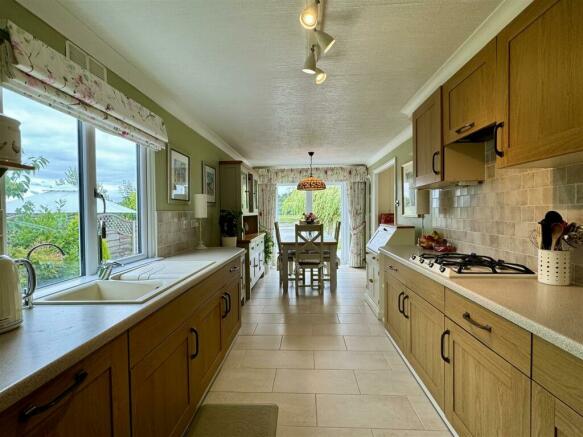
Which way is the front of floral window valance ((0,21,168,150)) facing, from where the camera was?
facing the viewer and to the right of the viewer

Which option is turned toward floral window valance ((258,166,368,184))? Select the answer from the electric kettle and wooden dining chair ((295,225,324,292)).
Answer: the wooden dining chair

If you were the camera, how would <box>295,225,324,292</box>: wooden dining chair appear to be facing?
facing away from the viewer

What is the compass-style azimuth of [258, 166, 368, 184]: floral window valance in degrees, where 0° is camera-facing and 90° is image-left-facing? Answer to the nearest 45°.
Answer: approximately 0°

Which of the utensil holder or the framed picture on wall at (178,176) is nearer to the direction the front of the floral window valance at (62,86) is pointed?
the utensil holder

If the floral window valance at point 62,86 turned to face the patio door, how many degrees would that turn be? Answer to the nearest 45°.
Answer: approximately 90° to its left

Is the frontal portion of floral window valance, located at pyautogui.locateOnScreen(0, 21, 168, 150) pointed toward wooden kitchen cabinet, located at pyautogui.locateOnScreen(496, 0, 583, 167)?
yes

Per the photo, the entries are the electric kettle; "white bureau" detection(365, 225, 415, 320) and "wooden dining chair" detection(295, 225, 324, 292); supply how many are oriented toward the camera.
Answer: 0

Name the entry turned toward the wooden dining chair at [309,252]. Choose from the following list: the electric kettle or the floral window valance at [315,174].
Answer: the floral window valance

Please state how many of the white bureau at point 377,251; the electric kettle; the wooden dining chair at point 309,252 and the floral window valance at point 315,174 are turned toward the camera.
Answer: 1

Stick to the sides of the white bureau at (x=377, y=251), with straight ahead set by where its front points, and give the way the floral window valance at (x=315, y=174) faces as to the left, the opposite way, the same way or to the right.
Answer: to the left

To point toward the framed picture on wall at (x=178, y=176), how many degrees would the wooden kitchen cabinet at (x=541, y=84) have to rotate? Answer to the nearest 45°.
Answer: approximately 45° to its right

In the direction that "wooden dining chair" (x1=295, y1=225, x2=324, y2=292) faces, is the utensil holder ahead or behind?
behind

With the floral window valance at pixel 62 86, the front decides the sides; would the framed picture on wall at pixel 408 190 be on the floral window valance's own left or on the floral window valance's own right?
on the floral window valance's own left

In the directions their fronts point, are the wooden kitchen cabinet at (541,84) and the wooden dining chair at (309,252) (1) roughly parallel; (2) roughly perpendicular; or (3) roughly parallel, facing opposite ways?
roughly perpendicular

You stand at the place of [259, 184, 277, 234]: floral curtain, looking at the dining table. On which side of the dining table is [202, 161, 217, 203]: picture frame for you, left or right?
right
